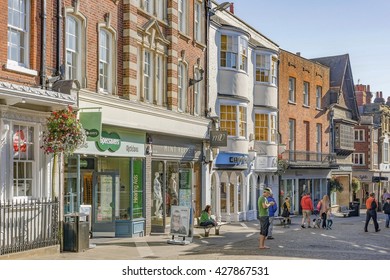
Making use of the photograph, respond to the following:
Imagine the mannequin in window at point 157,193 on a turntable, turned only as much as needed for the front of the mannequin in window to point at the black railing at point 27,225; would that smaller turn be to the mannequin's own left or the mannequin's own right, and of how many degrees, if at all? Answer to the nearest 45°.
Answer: approximately 45° to the mannequin's own right

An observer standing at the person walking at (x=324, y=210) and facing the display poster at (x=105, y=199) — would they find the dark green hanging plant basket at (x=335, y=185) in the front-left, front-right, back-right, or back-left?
back-right

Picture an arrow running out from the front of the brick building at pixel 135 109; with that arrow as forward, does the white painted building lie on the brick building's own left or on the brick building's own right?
on the brick building's own left

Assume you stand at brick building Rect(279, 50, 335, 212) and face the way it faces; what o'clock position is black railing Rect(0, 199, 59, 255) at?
The black railing is roughly at 2 o'clock from the brick building.

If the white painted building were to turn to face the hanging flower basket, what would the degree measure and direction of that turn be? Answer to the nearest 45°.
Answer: approximately 45° to its right

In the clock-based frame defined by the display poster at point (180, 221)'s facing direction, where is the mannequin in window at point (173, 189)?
The mannequin in window is roughly at 6 o'clock from the display poster.

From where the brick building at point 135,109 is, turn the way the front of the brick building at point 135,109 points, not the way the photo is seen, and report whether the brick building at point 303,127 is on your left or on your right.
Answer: on your left
